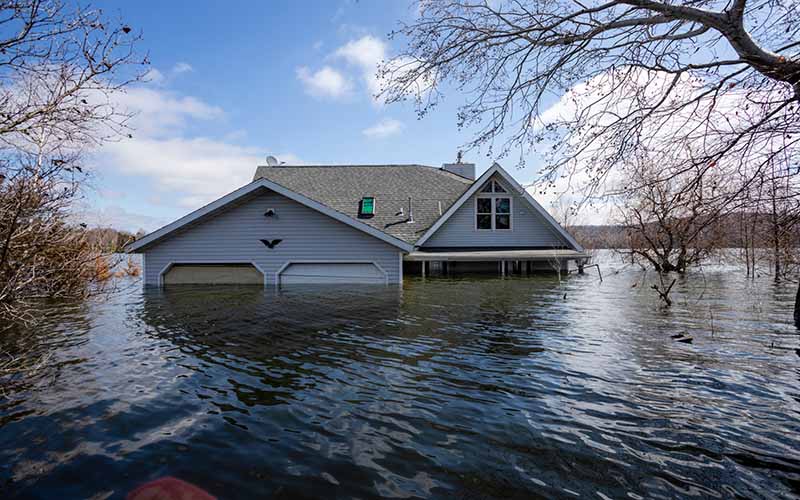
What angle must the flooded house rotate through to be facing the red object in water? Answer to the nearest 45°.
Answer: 0° — it already faces it

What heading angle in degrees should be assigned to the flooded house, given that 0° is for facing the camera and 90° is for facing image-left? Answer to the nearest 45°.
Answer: approximately 0°
